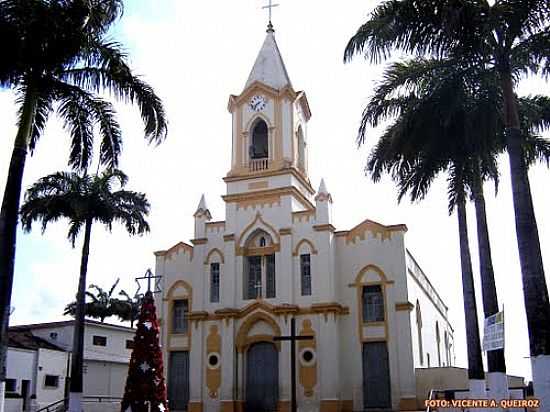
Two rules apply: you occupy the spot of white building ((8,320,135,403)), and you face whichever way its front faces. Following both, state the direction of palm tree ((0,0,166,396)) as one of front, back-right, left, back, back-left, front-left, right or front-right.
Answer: front-right

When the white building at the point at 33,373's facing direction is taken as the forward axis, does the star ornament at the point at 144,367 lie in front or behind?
in front

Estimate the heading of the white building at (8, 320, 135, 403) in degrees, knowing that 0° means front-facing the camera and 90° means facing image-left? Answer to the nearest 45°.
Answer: approximately 315°

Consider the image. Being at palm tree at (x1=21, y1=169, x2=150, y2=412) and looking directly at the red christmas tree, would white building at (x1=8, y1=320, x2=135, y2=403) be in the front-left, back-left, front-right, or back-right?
back-left

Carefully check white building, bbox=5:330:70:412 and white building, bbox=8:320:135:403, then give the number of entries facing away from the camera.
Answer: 0

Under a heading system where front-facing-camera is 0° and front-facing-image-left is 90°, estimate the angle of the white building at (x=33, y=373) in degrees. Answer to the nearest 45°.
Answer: approximately 315°

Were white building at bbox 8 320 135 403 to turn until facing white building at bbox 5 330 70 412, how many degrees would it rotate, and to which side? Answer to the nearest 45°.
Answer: approximately 90° to its right

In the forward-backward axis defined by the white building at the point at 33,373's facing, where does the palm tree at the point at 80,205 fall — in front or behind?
in front
